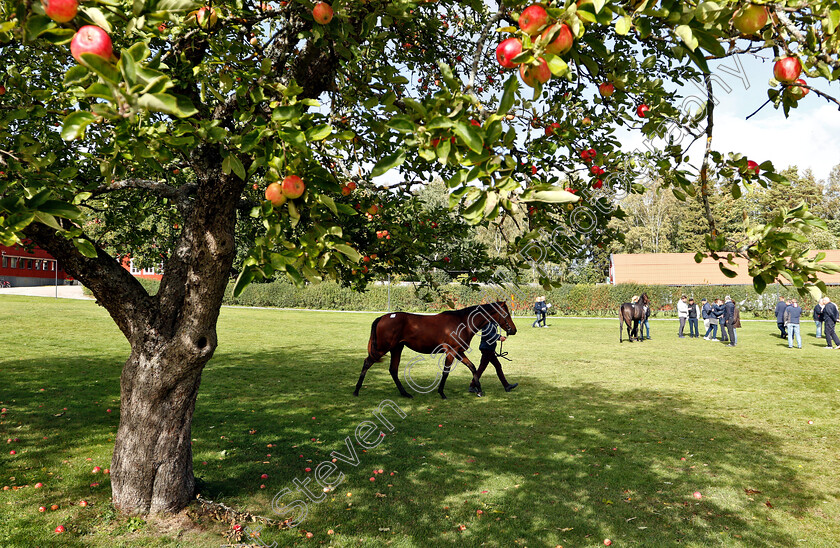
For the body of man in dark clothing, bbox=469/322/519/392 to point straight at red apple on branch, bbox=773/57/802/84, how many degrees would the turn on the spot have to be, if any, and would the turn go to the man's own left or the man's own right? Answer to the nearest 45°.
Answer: approximately 90° to the man's own right

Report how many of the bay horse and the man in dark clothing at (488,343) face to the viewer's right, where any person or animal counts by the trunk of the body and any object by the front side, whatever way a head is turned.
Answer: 2

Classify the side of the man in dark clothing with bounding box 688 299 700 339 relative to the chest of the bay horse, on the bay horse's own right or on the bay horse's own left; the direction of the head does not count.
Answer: on the bay horse's own left

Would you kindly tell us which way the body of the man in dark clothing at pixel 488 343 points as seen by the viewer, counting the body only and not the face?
to the viewer's right

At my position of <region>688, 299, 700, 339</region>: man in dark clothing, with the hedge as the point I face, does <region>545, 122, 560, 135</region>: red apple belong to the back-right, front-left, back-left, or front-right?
back-left

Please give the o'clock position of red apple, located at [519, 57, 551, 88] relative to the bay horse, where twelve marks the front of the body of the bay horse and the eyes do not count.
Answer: The red apple is roughly at 3 o'clock from the bay horse.

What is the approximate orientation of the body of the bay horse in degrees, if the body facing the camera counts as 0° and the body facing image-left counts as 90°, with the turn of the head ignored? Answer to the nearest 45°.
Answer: approximately 270°

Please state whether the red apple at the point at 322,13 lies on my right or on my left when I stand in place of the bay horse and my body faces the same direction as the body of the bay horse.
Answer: on my right
